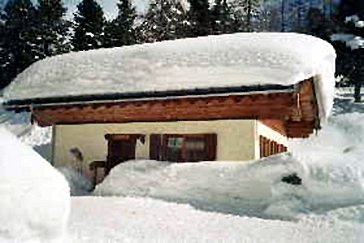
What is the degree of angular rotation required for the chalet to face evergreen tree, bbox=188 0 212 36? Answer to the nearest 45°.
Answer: approximately 180°

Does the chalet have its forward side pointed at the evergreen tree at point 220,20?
no

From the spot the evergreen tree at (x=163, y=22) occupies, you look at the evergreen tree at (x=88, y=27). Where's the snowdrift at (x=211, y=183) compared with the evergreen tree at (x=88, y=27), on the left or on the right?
left

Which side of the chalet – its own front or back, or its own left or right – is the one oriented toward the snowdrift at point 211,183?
front

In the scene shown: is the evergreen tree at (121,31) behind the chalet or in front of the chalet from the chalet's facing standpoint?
behind

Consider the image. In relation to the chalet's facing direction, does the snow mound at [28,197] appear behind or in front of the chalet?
in front

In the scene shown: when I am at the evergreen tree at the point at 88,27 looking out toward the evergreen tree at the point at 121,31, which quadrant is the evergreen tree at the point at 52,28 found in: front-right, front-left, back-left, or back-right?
back-left

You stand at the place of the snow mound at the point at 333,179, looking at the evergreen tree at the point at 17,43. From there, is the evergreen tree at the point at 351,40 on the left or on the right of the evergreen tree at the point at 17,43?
right

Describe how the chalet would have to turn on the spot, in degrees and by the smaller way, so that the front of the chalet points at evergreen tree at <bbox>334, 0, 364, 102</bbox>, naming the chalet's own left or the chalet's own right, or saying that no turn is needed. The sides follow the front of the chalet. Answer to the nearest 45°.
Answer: approximately 135° to the chalet's own left

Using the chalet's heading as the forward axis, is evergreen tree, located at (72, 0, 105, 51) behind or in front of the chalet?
behind

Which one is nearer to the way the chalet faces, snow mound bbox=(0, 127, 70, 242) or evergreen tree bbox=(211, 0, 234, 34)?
the snow mound

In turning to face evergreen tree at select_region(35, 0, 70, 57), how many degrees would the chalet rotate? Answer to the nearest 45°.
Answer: approximately 180°

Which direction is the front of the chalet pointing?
toward the camera

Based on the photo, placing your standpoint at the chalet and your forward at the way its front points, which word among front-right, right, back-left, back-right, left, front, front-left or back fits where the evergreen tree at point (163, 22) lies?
back
